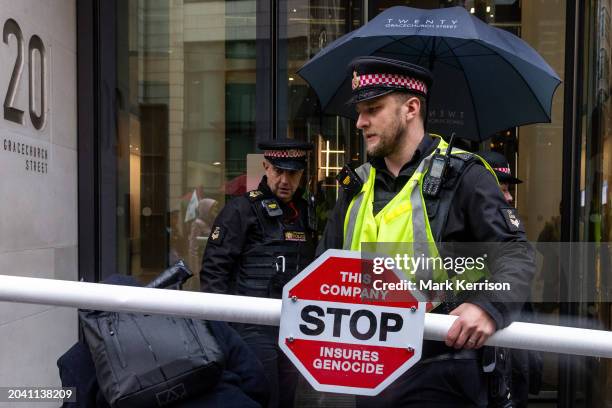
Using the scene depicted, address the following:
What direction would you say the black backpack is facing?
toward the camera

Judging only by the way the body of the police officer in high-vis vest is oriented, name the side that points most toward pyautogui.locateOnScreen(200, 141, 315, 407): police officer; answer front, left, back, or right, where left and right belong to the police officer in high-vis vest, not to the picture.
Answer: right

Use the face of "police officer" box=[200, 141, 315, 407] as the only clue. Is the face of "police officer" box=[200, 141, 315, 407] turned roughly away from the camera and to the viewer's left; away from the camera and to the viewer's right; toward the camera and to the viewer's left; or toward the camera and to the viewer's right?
toward the camera and to the viewer's right

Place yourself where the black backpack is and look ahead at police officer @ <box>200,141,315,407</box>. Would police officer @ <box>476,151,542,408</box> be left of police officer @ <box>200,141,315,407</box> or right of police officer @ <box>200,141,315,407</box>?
right

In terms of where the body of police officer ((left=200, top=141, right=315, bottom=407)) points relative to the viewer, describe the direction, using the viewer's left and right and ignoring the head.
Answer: facing the viewer and to the right of the viewer

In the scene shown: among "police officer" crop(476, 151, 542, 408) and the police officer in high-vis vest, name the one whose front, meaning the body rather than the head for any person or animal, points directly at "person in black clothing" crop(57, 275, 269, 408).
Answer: the police officer in high-vis vest

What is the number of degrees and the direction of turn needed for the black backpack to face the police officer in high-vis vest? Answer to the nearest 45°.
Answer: approximately 90° to its left

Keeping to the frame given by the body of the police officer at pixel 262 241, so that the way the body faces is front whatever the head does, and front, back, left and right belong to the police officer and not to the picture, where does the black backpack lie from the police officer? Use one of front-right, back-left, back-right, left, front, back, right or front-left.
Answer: front-right
